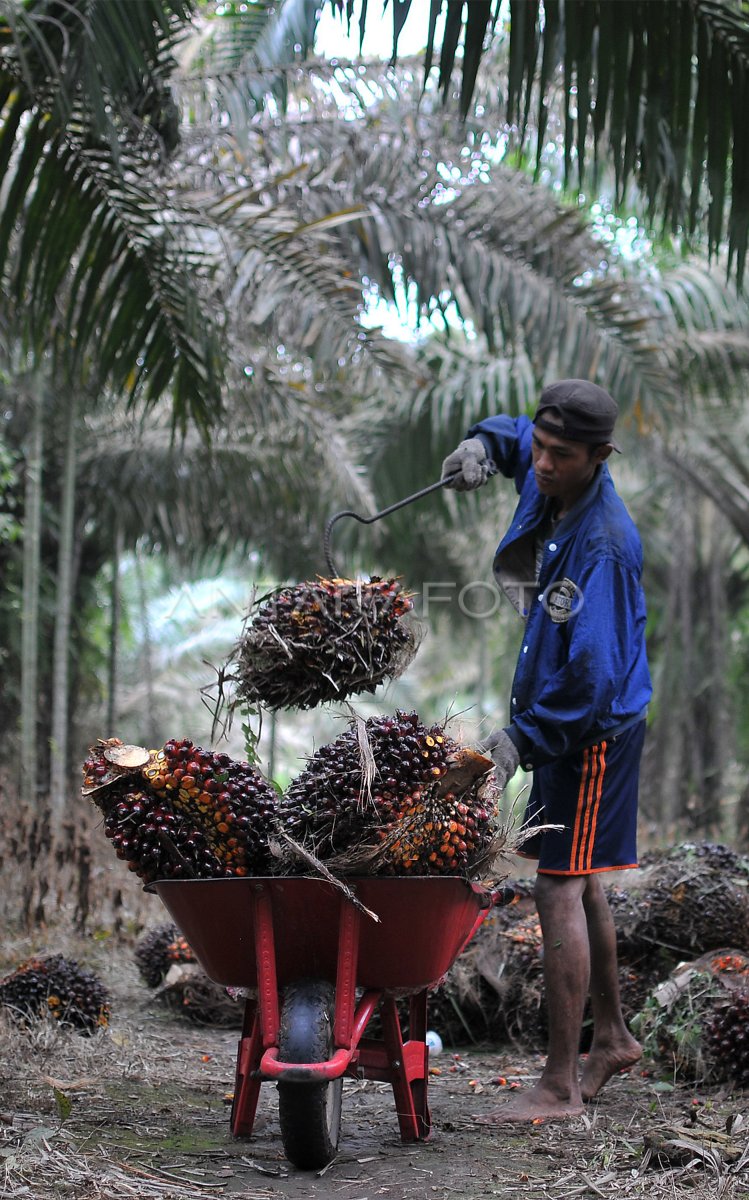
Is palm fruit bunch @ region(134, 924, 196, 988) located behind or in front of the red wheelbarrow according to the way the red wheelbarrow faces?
behind

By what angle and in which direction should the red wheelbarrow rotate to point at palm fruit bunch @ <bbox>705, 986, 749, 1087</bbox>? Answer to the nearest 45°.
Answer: approximately 135° to its left

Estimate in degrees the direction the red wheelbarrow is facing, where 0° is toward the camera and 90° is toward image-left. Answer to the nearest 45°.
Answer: approximately 0°

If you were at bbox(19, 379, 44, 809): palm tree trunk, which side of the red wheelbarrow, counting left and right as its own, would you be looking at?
back

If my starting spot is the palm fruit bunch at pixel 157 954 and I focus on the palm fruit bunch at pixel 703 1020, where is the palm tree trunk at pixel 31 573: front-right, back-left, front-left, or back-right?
back-left
